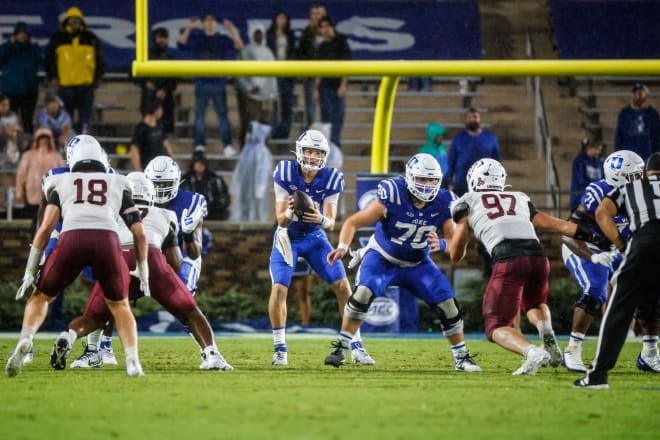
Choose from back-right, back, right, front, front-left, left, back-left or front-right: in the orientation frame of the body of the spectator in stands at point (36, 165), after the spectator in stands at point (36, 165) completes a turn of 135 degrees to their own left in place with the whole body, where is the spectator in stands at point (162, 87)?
front

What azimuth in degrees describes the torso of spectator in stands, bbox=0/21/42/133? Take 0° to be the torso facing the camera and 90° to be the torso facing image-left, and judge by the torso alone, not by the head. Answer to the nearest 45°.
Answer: approximately 0°

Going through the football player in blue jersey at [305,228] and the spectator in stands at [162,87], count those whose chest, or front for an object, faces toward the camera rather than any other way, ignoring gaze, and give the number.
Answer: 2

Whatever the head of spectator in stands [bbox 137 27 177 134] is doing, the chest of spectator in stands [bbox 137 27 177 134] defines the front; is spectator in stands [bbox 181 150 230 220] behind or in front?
in front

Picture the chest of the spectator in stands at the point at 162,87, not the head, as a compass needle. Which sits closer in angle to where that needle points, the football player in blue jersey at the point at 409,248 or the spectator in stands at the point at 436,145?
the football player in blue jersey

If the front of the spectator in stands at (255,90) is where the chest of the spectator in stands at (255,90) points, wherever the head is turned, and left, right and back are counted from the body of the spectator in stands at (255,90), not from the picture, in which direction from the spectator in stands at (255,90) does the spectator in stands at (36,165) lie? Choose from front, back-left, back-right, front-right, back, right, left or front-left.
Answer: front-right

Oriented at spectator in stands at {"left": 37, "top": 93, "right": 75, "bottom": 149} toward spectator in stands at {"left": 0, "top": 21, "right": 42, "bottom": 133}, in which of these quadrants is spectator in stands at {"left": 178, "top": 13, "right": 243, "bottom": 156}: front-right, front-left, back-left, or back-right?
back-right

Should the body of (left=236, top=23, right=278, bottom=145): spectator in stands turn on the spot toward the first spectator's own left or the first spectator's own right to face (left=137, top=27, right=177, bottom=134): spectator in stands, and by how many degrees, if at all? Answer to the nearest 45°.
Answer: approximately 45° to the first spectator's own right

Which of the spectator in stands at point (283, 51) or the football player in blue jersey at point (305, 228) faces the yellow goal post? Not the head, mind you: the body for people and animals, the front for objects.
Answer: the spectator in stands
